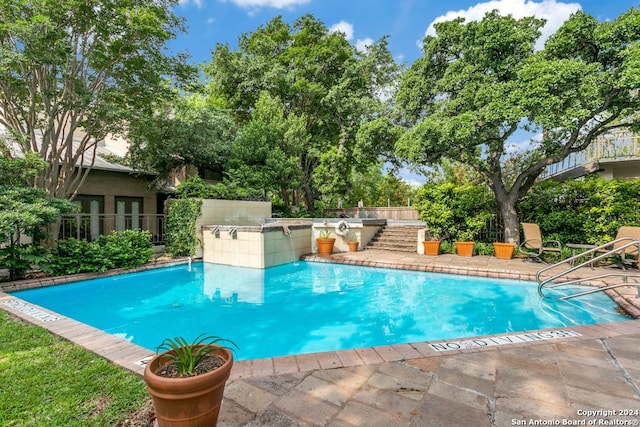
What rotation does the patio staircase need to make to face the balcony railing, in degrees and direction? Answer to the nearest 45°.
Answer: approximately 90° to its left

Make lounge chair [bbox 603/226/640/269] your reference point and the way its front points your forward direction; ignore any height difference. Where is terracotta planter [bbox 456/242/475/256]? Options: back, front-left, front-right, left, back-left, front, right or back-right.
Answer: front-right

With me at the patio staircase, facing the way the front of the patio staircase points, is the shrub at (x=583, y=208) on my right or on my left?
on my left

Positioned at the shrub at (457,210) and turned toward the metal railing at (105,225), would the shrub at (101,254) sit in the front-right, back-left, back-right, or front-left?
front-left

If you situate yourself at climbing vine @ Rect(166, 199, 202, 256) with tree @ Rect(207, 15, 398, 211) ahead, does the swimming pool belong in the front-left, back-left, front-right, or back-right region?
back-right

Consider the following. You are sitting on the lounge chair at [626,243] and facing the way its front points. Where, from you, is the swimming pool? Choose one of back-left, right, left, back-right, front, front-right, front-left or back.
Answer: front

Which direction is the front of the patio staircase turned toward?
toward the camera

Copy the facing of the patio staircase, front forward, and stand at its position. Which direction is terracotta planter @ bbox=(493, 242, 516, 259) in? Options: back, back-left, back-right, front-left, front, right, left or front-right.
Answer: front-left

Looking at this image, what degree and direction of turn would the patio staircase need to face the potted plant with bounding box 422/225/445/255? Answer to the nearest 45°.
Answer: approximately 45° to its left

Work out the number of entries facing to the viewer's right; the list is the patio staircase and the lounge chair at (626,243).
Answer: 0

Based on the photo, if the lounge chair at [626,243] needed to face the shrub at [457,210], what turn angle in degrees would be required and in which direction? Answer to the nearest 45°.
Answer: approximately 45° to its right

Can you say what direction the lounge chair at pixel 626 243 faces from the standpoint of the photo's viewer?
facing the viewer and to the left of the viewer

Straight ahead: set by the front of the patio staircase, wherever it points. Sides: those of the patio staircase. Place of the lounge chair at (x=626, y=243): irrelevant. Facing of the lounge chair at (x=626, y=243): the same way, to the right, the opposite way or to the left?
to the right

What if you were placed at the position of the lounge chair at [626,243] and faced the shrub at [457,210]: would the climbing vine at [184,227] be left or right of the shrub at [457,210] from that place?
left

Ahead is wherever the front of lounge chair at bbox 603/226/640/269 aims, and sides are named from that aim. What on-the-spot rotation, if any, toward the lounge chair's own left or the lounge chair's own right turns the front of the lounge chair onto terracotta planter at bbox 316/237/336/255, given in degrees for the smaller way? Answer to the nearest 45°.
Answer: approximately 45° to the lounge chair's own right

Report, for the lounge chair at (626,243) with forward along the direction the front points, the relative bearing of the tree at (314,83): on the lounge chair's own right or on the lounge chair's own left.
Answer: on the lounge chair's own right
